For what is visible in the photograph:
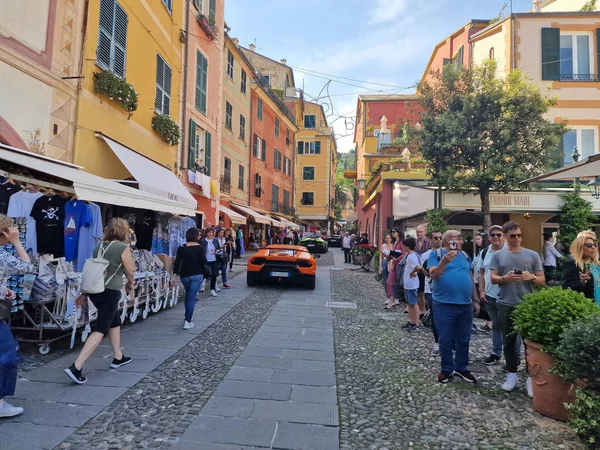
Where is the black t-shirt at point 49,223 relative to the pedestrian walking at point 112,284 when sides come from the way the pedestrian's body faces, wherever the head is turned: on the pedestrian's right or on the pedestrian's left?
on the pedestrian's left

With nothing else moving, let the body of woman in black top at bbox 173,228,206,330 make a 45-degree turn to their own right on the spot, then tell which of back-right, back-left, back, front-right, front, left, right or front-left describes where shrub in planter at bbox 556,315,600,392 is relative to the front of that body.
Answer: right

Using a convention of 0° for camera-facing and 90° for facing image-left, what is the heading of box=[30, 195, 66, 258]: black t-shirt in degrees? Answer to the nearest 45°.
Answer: approximately 0°

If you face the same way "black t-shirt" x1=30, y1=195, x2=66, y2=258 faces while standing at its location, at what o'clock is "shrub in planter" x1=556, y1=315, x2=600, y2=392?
The shrub in planter is roughly at 11 o'clock from the black t-shirt.

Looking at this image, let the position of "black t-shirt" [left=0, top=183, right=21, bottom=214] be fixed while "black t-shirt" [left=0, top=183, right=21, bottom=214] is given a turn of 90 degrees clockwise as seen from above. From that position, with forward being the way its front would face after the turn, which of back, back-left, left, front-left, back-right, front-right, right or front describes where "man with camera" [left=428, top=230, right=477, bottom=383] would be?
back-left

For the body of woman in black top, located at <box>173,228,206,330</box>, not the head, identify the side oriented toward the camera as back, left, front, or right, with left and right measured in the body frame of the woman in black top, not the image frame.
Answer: back
